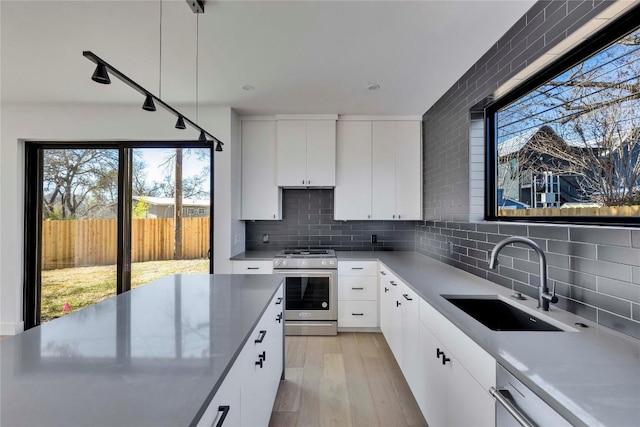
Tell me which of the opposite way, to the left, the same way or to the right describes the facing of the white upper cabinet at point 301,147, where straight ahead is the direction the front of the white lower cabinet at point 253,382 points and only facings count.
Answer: to the right

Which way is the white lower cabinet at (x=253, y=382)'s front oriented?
to the viewer's right

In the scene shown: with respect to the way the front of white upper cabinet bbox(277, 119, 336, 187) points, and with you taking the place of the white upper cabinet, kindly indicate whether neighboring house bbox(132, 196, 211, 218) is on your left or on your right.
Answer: on your right

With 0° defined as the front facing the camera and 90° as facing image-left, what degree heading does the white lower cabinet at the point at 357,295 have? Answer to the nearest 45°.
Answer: approximately 0°

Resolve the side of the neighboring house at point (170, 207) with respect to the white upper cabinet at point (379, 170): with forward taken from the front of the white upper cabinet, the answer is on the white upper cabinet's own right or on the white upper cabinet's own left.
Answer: on the white upper cabinet's own right

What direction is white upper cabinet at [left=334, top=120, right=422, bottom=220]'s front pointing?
toward the camera

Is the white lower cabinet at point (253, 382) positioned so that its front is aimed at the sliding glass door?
no

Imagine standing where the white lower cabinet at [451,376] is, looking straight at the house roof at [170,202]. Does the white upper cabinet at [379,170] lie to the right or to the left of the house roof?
right

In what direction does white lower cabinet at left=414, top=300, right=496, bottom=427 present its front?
to the viewer's left

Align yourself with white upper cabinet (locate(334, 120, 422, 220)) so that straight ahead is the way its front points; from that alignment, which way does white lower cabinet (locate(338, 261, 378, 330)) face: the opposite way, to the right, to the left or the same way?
the same way

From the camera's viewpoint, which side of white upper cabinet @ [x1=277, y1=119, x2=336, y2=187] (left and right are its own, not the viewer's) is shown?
front

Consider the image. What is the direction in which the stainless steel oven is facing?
toward the camera

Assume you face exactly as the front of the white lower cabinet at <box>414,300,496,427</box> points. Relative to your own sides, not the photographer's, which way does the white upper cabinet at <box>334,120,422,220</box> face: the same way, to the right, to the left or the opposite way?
to the left
